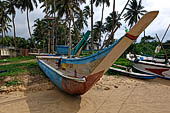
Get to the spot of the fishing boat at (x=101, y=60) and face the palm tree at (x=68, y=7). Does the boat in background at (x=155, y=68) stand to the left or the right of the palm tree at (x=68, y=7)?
right

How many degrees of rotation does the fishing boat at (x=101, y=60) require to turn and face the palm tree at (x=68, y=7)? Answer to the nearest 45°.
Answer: approximately 135° to its left
